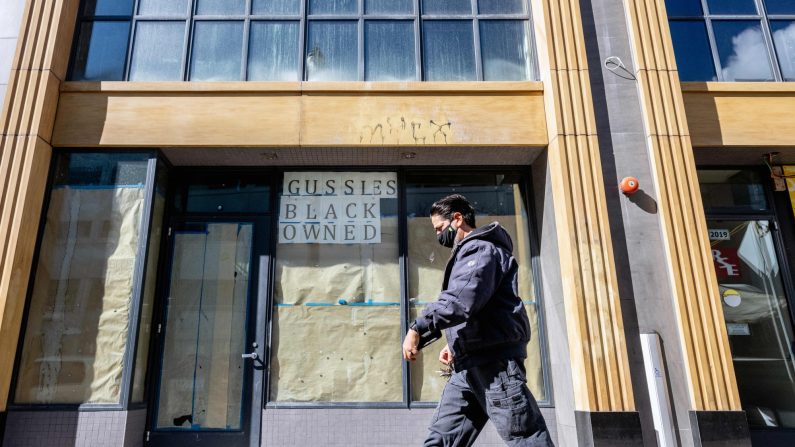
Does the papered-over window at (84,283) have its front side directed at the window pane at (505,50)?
no

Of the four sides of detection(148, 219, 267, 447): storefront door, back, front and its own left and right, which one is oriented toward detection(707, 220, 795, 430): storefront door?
left

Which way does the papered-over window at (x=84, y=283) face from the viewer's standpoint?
toward the camera

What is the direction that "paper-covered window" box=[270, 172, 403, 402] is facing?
toward the camera

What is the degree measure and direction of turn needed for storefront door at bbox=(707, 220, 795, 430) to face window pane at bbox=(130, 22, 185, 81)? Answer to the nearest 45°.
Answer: approximately 45° to its right

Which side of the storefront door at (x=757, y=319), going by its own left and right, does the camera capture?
front

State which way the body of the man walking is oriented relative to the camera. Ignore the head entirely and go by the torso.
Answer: to the viewer's left

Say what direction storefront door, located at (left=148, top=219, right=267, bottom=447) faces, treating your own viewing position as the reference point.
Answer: facing the viewer

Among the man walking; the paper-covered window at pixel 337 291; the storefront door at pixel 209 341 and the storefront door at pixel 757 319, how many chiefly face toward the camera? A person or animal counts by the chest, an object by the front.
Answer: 3

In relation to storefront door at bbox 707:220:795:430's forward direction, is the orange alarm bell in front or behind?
in front
